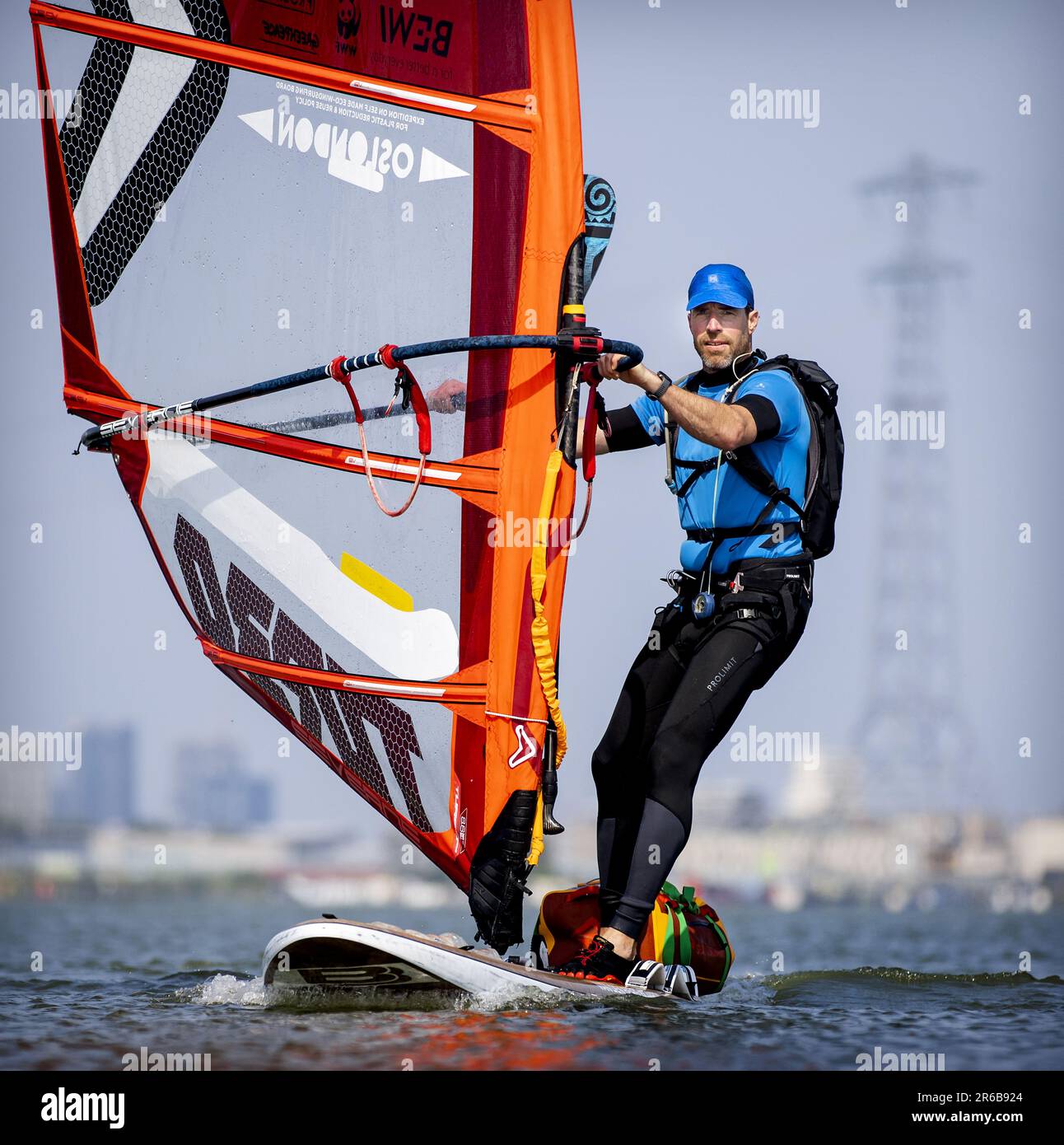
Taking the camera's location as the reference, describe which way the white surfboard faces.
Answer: facing the viewer and to the left of the viewer
